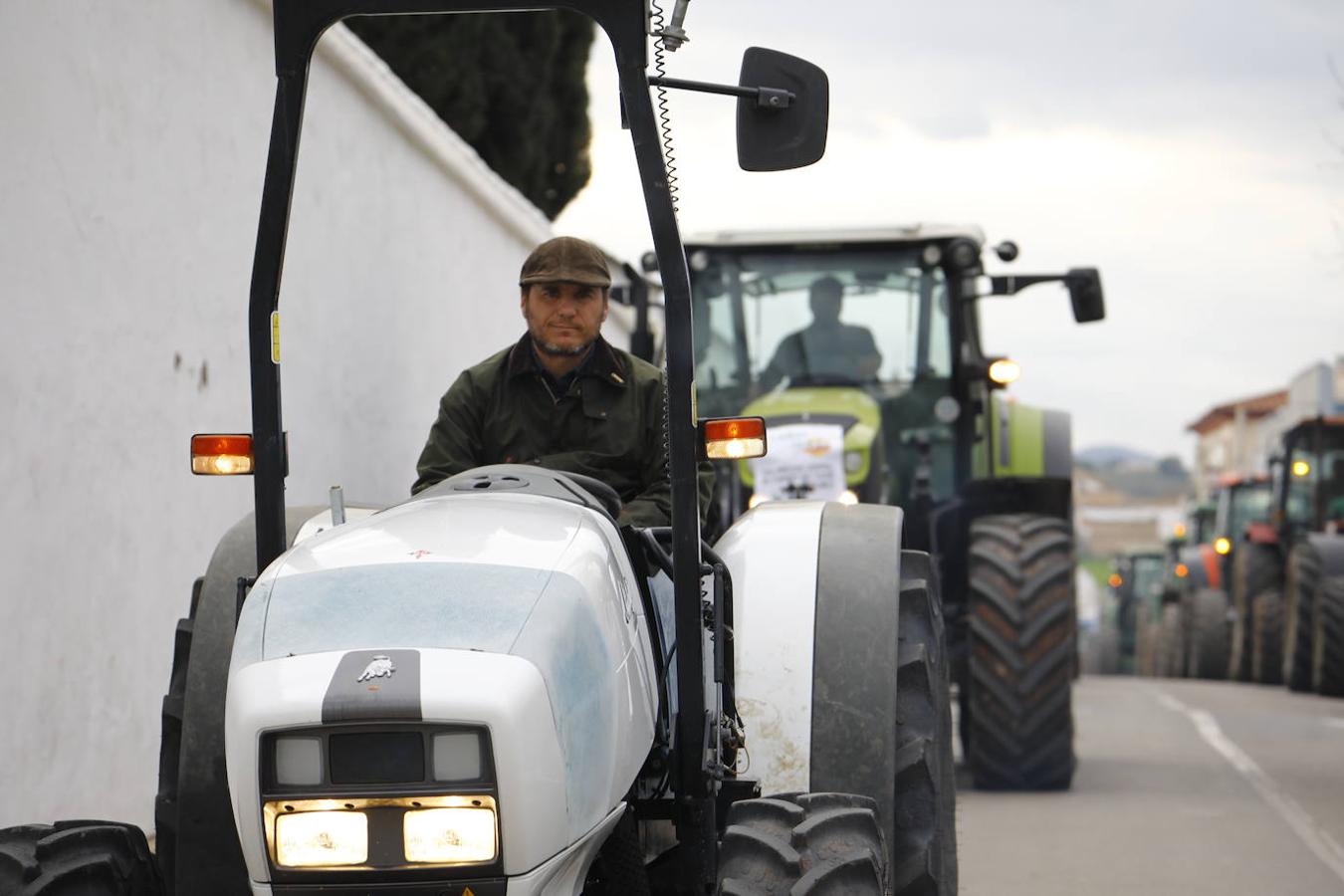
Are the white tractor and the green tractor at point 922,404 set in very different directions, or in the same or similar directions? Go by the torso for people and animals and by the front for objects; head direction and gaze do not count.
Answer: same or similar directions

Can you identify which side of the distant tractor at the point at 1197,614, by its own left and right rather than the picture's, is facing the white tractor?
front

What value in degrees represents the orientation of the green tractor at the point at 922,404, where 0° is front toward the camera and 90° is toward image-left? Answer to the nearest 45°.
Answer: approximately 0°

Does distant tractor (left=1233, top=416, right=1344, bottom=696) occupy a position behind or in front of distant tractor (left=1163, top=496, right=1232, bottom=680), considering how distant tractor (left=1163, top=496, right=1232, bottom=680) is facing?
in front

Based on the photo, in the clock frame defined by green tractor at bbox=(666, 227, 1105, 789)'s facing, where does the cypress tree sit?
The cypress tree is roughly at 5 o'clock from the green tractor.

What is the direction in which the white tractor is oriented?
toward the camera

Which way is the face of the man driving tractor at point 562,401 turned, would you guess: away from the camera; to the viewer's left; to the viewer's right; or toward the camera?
toward the camera

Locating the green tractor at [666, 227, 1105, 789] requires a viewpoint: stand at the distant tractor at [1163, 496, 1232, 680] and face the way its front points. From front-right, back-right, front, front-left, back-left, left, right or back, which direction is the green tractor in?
front

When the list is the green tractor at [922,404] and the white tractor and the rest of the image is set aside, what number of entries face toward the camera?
2

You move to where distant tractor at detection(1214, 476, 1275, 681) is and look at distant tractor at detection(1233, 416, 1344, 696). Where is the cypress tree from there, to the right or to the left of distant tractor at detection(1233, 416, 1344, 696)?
right

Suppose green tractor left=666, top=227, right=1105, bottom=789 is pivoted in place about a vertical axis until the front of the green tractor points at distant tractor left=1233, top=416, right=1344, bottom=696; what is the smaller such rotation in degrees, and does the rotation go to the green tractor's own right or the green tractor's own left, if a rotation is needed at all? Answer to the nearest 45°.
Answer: approximately 180°

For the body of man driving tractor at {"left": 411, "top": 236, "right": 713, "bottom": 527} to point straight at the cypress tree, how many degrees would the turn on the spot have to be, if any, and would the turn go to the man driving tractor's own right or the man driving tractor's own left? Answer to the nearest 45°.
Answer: approximately 180°

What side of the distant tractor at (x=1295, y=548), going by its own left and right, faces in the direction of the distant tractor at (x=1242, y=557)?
back

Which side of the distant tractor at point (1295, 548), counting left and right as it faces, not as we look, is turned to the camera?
front

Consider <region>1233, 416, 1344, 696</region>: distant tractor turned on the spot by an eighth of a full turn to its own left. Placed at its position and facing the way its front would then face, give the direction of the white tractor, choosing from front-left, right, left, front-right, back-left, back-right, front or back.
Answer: front-right
